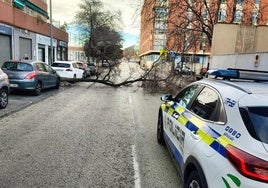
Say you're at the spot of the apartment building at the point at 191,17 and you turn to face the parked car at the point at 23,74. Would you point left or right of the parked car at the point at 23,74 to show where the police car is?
left

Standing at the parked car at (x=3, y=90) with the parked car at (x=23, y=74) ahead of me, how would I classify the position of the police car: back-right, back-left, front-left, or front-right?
back-right

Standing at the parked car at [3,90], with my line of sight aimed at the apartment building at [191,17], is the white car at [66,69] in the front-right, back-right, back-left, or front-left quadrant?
front-left

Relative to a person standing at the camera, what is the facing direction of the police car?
facing away from the viewer and to the left of the viewer

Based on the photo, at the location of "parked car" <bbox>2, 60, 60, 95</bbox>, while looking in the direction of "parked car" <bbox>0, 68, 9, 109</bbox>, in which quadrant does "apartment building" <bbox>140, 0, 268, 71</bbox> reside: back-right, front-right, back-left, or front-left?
back-left

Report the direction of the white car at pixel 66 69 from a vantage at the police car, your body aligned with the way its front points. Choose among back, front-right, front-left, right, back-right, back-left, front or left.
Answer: front

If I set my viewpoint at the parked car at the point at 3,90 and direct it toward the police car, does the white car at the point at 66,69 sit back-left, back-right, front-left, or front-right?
back-left
